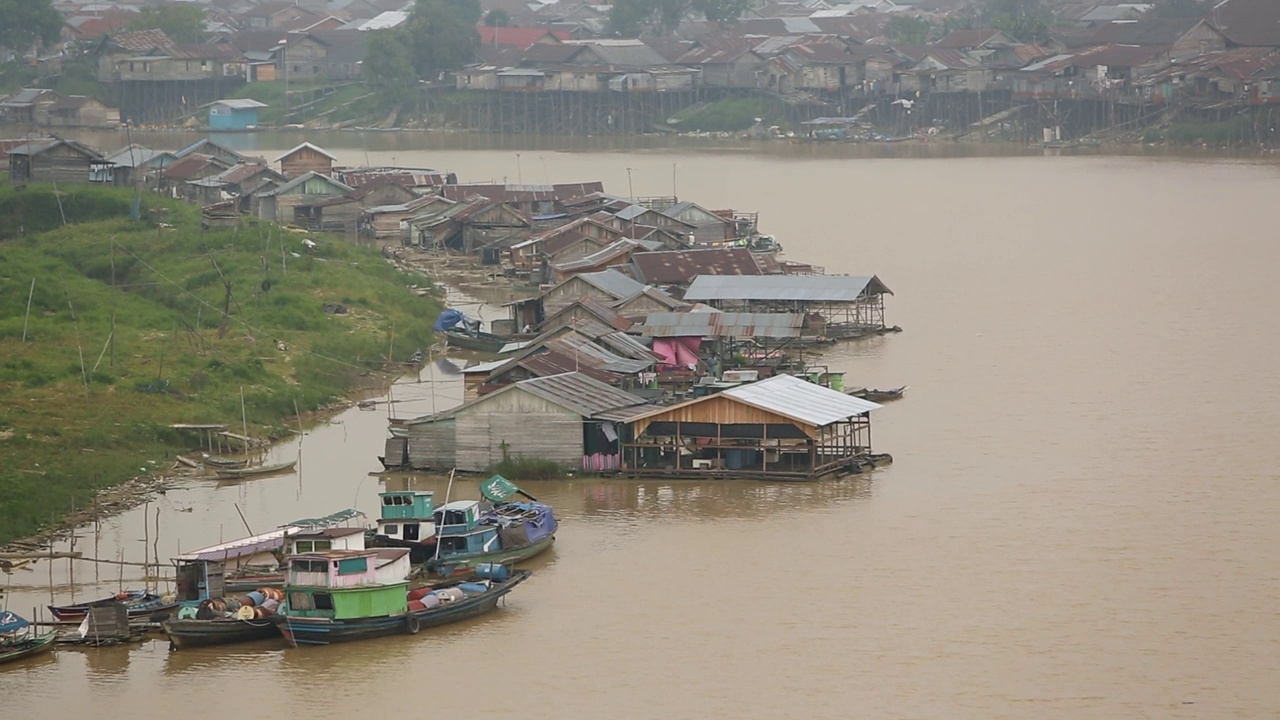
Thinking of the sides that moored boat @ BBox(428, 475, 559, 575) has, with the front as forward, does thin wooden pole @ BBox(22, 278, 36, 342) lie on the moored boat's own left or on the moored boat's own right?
on the moored boat's own left

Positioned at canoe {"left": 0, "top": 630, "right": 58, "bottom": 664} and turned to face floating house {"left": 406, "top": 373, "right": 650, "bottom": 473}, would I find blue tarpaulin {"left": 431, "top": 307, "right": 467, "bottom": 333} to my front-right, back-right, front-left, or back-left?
front-left

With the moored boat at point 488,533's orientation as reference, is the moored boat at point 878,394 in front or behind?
in front

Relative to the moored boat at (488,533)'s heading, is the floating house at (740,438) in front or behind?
in front

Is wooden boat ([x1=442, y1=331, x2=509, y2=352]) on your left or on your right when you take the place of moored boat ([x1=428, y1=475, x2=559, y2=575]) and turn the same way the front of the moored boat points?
on your left

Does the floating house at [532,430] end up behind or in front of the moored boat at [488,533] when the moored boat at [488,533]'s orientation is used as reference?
in front

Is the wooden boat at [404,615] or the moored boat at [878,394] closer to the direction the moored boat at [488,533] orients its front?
the moored boat

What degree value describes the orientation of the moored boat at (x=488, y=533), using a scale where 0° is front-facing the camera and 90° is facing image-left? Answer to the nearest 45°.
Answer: approximately 225°

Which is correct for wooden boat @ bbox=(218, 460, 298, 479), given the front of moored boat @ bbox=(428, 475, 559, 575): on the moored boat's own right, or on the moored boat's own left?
on the moored boat's own left

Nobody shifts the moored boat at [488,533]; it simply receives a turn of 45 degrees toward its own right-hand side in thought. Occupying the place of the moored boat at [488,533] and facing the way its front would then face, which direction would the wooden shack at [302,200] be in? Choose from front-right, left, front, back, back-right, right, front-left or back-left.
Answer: left

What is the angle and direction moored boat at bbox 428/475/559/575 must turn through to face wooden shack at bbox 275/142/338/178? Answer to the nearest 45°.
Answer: approximately 45° to its left

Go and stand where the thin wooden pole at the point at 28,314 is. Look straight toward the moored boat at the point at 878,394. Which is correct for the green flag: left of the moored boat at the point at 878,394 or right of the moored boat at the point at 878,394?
right

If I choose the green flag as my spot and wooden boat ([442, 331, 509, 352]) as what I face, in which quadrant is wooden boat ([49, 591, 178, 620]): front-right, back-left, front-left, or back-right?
back-left
